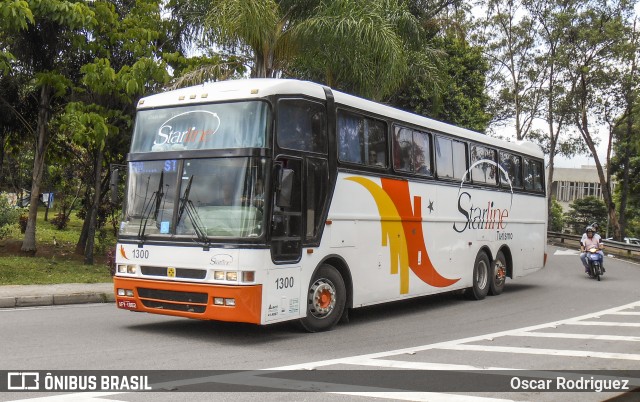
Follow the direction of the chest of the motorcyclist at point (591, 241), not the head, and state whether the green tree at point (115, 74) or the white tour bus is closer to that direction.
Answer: the white tour bus

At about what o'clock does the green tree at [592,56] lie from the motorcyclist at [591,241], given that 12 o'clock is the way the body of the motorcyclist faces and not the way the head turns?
The green tree is roughly at 6 o'clock from the motorcyclist.

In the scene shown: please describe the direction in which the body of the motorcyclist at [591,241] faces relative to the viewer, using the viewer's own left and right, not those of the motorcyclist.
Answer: facing the viewer

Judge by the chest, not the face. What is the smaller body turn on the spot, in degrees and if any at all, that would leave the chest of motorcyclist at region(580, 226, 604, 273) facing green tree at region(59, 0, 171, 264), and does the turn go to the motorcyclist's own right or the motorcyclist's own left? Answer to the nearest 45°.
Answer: approximately 45° to the motorcyclist's own right

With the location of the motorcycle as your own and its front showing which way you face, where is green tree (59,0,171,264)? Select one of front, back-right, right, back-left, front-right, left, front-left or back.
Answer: front-right

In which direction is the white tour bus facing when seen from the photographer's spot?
facing the viewer and to the left of the viewer

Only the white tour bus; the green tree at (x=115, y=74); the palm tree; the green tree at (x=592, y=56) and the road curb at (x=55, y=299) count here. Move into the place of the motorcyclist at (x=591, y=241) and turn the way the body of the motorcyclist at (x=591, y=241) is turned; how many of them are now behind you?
1

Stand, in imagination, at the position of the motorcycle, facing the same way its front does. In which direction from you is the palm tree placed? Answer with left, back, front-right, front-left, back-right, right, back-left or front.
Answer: front-right
